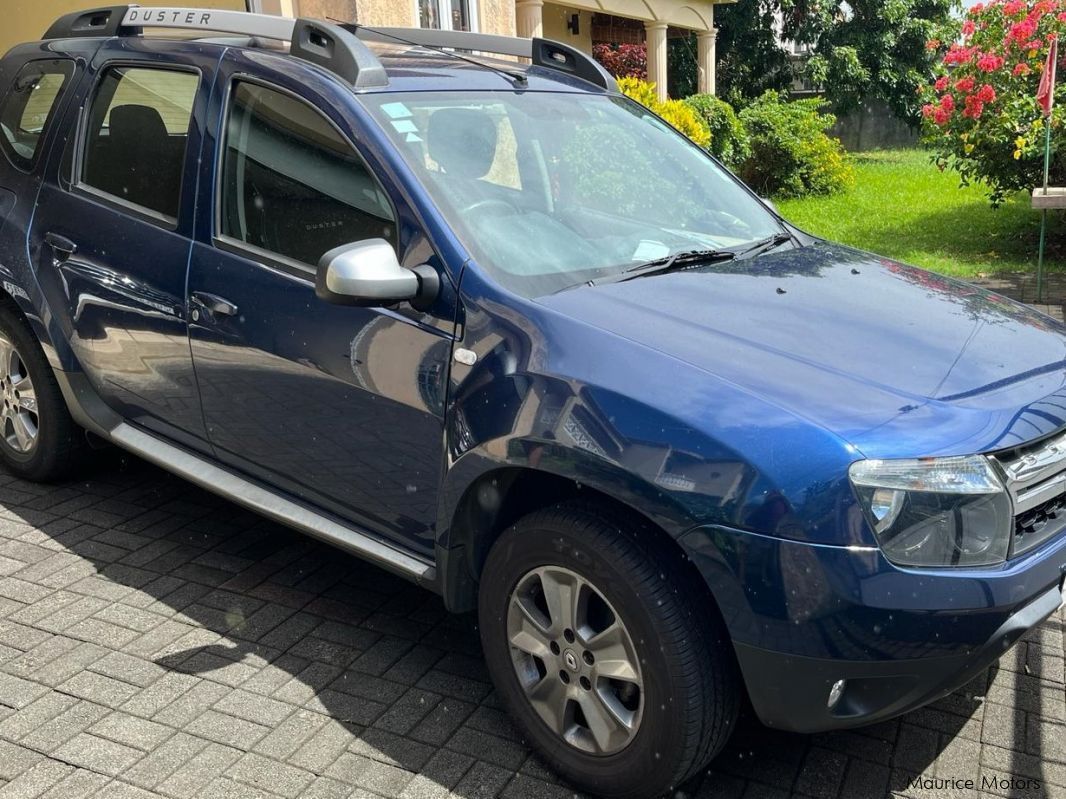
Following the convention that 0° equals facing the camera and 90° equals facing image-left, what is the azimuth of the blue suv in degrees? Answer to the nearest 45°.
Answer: approximately 315°

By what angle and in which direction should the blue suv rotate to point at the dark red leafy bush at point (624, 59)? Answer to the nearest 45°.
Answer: approximately 135° to its left

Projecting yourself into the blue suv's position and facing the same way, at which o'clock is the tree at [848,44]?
The tree is roughly at 8 o'clock from the blue suv.

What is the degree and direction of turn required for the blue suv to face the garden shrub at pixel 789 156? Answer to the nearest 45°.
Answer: approximately 135° to its left

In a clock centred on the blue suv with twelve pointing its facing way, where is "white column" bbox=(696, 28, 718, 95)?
The white column is roughly at 8 o'clock from the blue suv.

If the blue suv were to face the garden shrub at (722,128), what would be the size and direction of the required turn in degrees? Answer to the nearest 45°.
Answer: approximately 135° to its left

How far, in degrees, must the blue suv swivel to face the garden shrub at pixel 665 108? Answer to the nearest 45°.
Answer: approximately 135° to its left

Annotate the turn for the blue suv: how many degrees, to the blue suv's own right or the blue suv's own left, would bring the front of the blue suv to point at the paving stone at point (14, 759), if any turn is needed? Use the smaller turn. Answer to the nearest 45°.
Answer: approximately 135° to the blue suv's own right

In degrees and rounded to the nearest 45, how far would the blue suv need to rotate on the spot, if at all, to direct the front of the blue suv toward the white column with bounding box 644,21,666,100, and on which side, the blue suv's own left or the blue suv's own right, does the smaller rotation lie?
approximately 135° to the blue suv's own left

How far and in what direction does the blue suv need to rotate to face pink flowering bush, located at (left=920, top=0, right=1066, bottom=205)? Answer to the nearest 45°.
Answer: approximately 90° to its left

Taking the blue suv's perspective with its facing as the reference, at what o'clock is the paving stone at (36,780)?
The paving stone is roughly at 4 o'clock from the blue suv.
